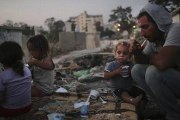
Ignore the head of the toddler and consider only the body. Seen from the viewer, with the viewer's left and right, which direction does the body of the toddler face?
facing the viewer and to the right of the viewer

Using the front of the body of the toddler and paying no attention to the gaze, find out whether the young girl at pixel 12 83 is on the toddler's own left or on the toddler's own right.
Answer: on the toddler's own right

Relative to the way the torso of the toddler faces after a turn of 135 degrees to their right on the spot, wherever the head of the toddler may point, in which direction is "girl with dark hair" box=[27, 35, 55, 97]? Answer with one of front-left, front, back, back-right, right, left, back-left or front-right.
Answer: front
